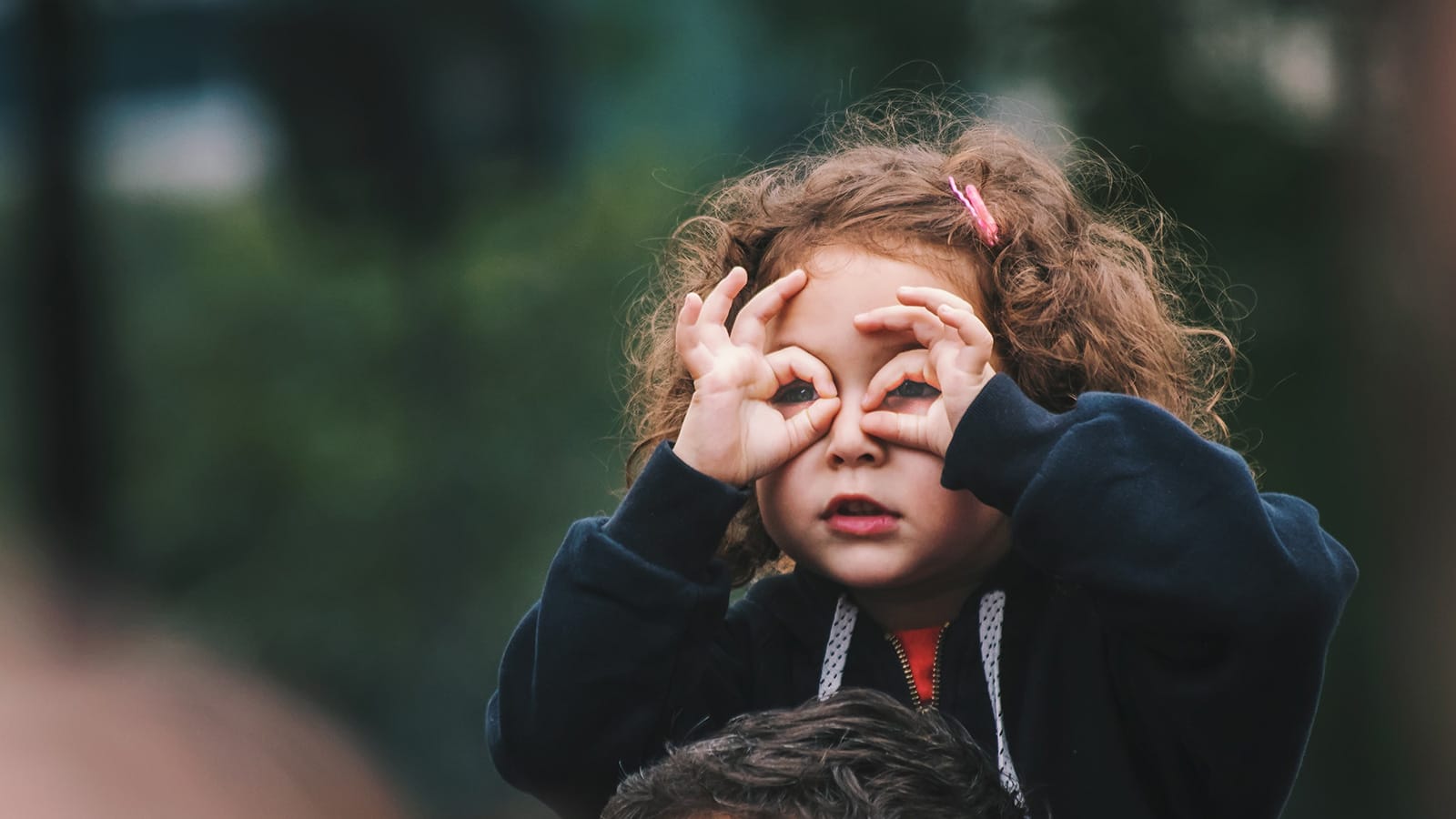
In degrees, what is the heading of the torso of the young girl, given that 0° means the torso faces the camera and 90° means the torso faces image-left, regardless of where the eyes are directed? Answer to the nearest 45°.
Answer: approximately 0°
